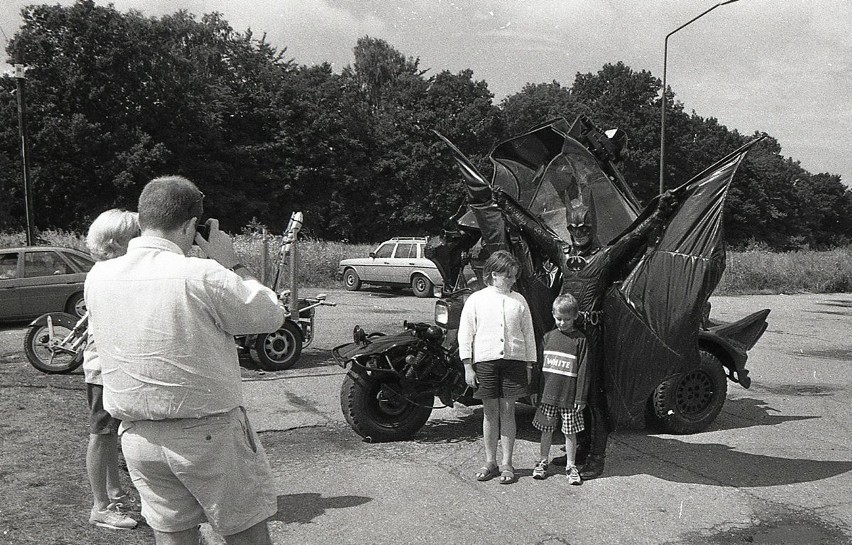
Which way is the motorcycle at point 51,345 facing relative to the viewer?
to the viewer's left

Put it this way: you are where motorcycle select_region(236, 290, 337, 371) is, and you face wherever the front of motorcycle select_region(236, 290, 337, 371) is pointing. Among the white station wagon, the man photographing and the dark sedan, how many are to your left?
1

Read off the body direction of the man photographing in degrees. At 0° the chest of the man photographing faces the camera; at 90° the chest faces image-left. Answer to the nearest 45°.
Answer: approximately 225°

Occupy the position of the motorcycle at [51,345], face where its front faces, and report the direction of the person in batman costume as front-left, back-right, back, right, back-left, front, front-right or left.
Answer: back-left

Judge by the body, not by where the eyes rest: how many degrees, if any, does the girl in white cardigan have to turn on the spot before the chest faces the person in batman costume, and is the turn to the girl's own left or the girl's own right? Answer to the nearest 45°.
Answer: approximately 135° to the girl's own left

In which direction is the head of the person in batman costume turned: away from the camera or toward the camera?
toward the camera

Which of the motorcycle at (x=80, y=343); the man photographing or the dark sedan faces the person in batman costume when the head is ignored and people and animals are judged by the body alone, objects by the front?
the man photographing

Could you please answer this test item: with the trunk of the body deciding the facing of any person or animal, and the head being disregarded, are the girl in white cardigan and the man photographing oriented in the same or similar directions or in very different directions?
very different directions

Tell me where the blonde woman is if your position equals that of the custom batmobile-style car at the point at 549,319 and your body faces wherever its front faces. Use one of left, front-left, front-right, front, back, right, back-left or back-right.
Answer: front

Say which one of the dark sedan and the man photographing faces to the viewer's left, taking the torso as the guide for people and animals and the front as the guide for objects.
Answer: the dark sedan

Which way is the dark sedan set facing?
to the viewer's left

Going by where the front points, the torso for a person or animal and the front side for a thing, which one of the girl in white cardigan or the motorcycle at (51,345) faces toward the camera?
the girl in white cardigan

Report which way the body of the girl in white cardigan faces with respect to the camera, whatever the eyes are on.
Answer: toward the camera

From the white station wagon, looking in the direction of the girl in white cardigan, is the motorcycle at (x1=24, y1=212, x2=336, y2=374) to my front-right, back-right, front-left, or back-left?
front-right
